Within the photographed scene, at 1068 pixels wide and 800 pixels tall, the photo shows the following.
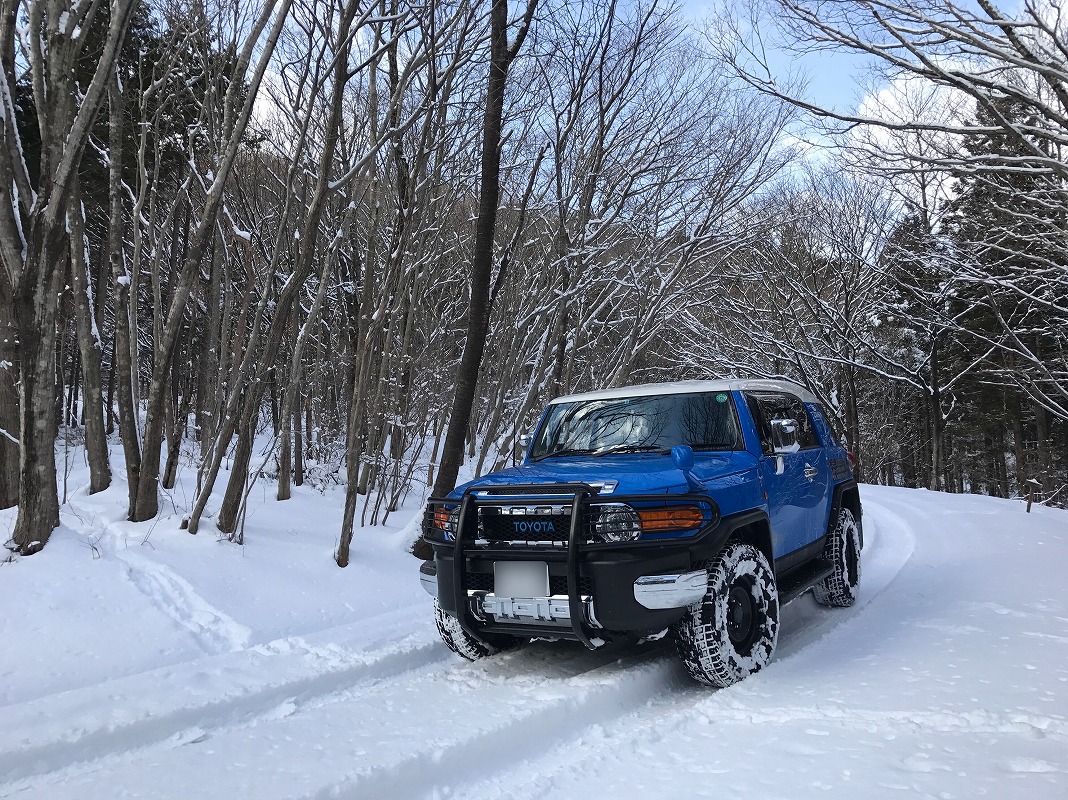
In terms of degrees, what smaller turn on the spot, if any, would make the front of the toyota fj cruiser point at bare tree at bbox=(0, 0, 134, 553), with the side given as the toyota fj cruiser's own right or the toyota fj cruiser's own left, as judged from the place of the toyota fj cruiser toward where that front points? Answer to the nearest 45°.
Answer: approximately 45° to the toyota fj cruiser's own right

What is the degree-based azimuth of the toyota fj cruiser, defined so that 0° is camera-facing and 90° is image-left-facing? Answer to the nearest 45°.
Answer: approximately 45°
